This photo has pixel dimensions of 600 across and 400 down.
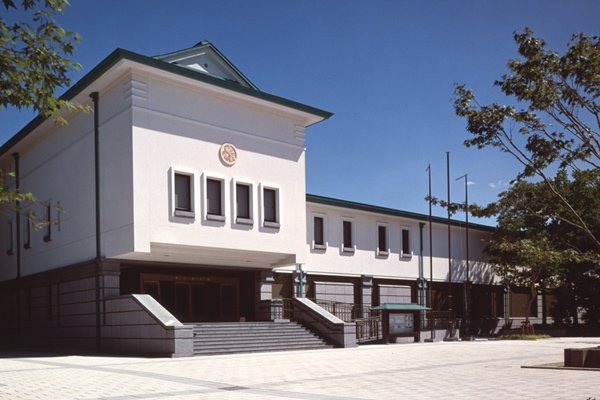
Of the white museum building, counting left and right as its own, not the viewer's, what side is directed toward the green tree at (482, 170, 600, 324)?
left

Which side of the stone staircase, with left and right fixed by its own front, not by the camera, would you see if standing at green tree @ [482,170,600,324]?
left

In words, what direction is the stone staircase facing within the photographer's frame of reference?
facing the viewer and to the right of the viewer

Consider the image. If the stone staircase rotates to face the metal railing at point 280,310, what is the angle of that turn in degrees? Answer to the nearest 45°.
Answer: approximately 135° to its left
